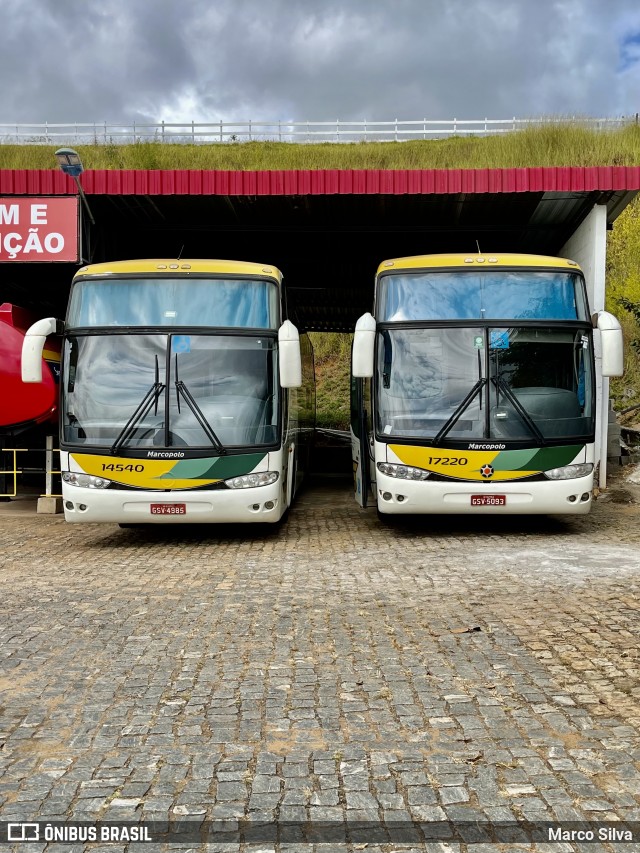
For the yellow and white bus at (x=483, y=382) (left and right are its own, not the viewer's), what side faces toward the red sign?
right

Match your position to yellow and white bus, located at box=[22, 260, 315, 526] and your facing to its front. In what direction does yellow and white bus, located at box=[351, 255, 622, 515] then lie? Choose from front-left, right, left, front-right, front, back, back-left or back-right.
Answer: left

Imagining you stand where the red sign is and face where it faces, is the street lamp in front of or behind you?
in front

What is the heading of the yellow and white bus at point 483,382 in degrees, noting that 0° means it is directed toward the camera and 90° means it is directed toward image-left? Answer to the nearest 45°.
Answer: approximately 0°

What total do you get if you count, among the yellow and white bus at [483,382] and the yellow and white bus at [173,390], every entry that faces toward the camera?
2

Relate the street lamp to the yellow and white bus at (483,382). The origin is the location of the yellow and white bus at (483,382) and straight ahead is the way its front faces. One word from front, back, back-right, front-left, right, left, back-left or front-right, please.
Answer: right

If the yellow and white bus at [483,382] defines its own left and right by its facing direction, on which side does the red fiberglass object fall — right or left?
on its right

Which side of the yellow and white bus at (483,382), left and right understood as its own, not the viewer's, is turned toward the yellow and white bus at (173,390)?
right
